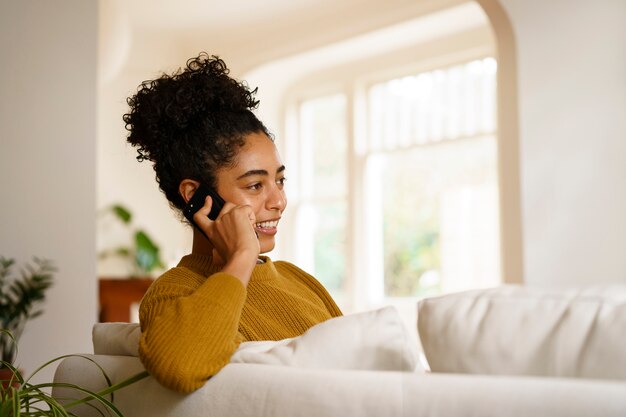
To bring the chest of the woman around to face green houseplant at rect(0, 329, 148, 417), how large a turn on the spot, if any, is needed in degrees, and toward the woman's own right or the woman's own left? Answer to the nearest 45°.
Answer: approximately 90° to the woman's own right

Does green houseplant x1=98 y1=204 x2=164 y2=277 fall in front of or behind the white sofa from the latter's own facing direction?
in front

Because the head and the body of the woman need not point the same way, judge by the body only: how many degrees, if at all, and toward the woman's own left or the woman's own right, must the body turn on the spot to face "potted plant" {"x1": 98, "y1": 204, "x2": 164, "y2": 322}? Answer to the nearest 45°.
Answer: approximately 135° to the woman's own left

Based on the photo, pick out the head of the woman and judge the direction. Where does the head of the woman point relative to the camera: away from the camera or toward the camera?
toward the camera

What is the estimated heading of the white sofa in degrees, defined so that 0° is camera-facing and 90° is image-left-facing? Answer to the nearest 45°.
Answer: approximately 180°

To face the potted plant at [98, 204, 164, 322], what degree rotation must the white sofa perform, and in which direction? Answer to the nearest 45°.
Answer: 0° — it already faces it

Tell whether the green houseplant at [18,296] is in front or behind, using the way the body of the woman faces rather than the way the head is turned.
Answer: behind

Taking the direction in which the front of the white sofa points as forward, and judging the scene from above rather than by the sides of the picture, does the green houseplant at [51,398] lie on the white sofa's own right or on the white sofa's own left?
on the white sofa's own left

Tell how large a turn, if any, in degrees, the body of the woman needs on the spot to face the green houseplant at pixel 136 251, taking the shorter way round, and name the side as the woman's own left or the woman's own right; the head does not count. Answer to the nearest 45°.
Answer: approximately 135° to the woman's own left
